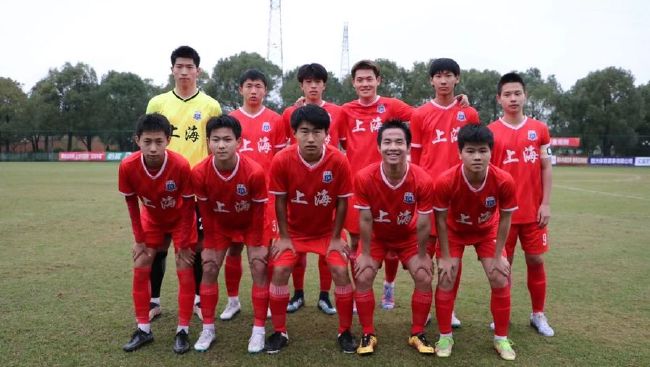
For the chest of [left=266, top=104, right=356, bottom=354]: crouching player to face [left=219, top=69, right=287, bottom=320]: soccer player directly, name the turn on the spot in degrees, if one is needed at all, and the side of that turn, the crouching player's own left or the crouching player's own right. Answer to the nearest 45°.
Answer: approximately 135° to the crouching player's own right

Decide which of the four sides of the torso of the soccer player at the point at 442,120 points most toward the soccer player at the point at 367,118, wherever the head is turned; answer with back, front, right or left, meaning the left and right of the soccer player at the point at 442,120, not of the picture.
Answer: right

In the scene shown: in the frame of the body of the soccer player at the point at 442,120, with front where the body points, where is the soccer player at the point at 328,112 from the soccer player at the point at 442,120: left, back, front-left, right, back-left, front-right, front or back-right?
right

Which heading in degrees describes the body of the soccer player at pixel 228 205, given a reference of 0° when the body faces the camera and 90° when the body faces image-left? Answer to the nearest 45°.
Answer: approximately 0°

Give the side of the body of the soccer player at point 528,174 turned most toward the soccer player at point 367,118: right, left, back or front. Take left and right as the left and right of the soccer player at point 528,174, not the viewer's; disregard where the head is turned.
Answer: right

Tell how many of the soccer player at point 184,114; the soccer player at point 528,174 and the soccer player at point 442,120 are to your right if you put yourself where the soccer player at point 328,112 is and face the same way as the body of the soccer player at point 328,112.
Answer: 1
